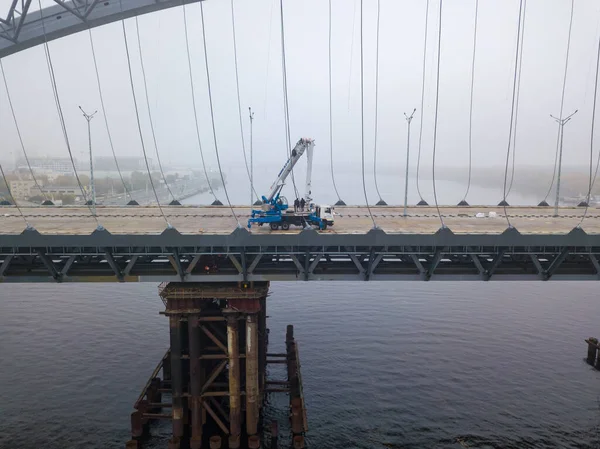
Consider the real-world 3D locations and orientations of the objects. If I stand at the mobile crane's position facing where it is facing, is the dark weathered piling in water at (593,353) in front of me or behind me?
in front

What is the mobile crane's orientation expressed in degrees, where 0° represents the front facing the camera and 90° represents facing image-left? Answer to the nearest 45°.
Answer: approximately 270°
